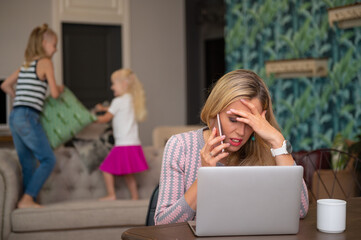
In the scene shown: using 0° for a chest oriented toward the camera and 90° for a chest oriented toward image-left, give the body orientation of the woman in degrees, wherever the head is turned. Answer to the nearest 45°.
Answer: approximately 0°

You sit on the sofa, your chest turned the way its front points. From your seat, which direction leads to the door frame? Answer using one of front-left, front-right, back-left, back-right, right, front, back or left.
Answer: back

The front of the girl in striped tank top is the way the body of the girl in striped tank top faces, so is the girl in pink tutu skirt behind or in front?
in front

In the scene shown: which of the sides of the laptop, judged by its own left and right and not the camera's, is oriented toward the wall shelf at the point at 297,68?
front

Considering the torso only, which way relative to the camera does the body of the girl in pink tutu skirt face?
to the viewer's left

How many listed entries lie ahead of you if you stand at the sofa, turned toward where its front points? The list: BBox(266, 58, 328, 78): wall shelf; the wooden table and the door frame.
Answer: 1

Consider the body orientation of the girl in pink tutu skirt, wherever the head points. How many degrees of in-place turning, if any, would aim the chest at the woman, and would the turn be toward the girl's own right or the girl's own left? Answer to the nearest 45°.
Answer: approximately 90° to the girl's own left

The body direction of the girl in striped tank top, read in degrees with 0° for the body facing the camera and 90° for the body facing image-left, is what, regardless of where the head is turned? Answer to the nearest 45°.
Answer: approximately 225°

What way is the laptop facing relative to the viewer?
away from the camera

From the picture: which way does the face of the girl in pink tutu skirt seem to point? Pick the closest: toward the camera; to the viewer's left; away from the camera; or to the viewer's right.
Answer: to the viewer's left

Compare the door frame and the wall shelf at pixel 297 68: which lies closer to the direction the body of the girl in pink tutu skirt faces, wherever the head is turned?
the door frame

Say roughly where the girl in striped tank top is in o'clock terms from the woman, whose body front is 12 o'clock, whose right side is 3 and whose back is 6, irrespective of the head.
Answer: The girl in striped tank top is roughly at 5 o'clock from the woman.
